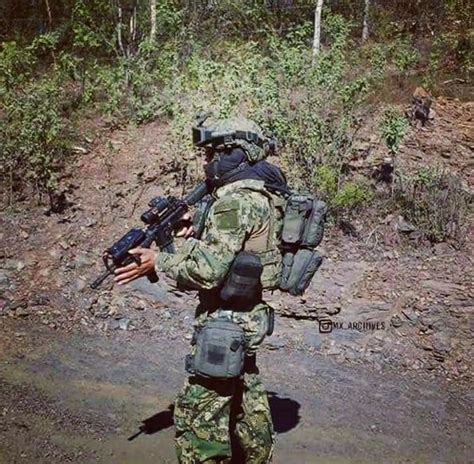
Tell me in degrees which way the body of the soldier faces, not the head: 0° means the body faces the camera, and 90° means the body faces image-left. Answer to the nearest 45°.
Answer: approximately 90°

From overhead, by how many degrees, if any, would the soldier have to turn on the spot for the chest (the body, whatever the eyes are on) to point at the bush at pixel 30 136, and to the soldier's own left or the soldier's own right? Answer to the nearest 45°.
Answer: approximately 45° to the soldier's own right

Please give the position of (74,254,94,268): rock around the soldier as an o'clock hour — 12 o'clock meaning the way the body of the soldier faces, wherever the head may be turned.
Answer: The rock is roughly at 2 o'clock from the soldier.

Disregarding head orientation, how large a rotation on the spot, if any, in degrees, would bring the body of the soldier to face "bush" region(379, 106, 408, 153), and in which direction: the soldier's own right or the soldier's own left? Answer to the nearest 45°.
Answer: approximately 135° to the soldier's own right

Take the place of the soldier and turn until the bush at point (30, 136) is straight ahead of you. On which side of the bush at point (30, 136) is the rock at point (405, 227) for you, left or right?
right

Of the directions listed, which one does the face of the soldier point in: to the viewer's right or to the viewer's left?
to the viewer's left

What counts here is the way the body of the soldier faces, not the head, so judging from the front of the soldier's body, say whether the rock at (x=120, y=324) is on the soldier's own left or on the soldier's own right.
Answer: on the soldier's own right

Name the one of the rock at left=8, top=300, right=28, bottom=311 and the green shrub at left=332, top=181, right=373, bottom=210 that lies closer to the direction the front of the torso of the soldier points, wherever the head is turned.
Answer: the rock

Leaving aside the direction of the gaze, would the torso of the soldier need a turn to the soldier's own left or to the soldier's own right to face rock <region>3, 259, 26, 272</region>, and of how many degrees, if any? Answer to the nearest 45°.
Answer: approximately 45° to the soldier's own right

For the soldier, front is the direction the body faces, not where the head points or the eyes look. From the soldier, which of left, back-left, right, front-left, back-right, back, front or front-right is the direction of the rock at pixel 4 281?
front-right

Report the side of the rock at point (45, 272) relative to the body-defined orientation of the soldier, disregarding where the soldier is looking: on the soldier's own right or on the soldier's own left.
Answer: on the soldier's own right
